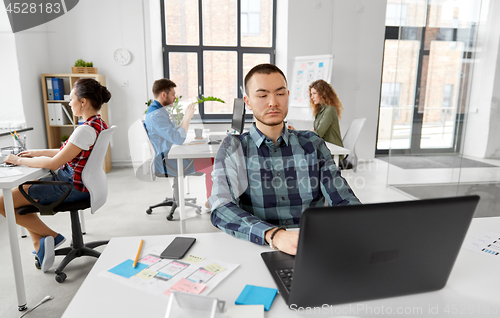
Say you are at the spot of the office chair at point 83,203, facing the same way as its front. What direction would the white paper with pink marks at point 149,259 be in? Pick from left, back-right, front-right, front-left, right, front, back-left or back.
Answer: left

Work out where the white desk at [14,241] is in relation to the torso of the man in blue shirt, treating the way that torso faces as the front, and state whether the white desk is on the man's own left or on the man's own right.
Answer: on the man's own right

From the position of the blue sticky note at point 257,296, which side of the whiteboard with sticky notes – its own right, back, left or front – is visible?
front

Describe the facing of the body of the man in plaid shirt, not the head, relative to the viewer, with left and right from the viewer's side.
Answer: facing the viewer

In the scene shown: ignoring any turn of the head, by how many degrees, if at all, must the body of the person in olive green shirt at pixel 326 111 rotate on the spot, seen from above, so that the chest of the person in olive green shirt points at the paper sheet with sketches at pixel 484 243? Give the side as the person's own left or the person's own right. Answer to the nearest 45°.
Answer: approximately 90° to the person's own left

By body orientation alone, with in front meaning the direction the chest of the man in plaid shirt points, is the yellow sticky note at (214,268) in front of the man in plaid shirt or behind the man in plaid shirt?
in front

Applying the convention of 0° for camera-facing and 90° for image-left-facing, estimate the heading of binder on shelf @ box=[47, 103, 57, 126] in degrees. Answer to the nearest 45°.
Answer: approximately 0°

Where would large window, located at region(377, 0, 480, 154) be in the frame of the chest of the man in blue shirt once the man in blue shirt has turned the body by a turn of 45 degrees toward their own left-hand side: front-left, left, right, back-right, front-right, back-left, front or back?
front-right

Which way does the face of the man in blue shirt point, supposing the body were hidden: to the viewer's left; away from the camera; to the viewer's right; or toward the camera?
to the viewer's right

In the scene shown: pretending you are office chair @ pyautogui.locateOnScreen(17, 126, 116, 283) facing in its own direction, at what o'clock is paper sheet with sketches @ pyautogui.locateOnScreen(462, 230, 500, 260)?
The paper sheet with sketches is roughly at 8 o'clock from the office chair.

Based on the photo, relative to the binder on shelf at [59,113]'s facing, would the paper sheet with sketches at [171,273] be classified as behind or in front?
in front

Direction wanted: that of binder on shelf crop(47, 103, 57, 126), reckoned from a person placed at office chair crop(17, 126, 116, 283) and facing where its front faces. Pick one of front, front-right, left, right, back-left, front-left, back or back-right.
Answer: right

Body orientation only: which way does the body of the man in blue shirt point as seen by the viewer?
to the viewer's right

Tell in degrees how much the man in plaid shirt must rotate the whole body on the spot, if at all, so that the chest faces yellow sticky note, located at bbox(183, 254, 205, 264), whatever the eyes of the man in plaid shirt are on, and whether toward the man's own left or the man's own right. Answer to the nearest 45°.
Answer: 0° — they already face it

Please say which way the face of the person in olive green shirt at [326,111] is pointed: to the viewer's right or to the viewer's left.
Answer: to the viewer's left
